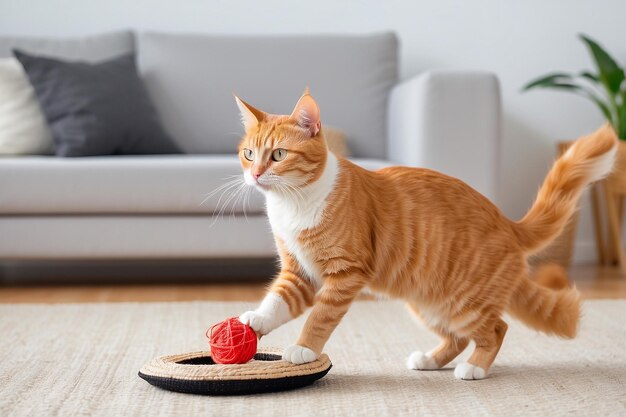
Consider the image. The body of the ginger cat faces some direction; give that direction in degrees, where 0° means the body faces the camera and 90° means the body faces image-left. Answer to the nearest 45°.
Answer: approximately 90°

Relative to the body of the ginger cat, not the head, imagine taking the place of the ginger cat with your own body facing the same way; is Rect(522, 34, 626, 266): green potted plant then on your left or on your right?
on your right

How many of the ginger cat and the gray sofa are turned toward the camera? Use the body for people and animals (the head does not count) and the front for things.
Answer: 1

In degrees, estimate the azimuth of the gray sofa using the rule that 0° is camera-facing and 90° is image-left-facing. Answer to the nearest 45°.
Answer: approximately 0°

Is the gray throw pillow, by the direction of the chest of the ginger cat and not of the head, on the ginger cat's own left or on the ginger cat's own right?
on the ginger cat's own right

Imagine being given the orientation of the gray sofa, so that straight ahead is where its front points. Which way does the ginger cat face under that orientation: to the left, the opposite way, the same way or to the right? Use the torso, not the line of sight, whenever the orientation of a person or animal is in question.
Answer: to the right

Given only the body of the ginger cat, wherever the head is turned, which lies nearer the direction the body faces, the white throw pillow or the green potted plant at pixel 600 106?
the white throw pillow

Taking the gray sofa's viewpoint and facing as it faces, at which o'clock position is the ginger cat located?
The ginger cat is roughly at 11 o'clock from the gray sofa.
